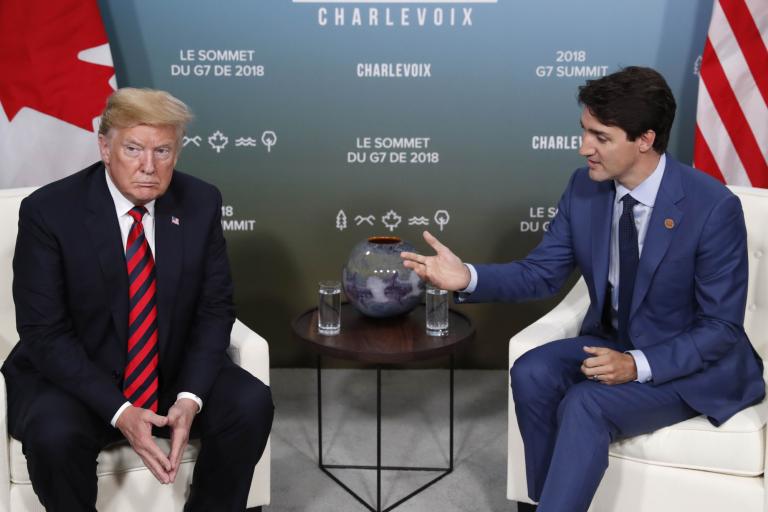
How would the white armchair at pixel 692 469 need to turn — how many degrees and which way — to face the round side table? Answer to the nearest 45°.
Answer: approximately 45° to its right

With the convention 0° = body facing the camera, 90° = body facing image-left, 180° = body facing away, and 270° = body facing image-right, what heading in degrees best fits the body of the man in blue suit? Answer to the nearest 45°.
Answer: approximately 45°

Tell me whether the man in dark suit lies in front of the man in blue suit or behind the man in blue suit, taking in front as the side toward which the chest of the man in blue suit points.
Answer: in front

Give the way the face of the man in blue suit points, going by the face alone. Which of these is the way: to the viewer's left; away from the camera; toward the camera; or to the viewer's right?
to the viewer's left

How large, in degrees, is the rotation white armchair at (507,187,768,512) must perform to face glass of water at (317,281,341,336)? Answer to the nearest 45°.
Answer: approximately 45° to its right

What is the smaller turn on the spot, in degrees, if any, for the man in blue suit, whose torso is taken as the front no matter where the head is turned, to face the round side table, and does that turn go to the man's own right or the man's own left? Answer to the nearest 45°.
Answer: approximately 45° to the man's own right

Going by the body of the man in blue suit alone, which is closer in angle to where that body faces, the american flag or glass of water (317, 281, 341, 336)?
the glass of water

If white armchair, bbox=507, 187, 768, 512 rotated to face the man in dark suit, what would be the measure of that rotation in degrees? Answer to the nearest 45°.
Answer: approximately 45° to its right

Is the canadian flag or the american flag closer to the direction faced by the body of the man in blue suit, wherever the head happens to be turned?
the canadian flag

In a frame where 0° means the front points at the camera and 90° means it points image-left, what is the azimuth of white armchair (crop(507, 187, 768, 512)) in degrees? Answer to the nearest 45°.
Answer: approximately 45°

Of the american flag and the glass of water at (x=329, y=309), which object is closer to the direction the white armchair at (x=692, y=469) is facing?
the glass of water
